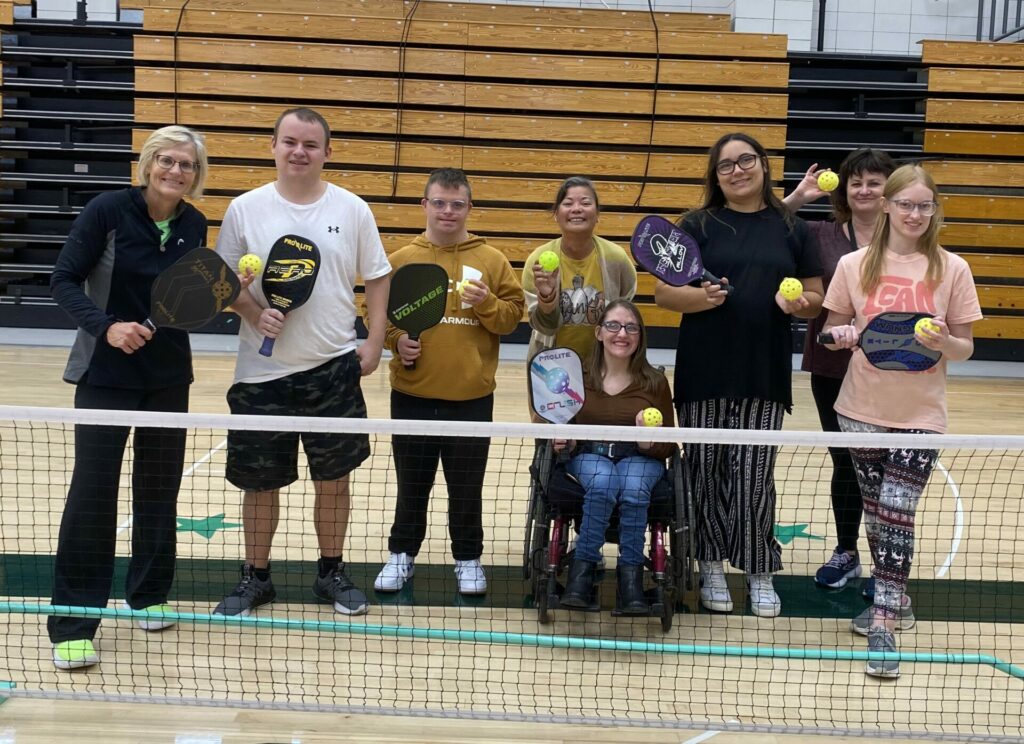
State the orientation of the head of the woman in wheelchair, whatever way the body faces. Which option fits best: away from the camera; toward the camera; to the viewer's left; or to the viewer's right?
toward the camera

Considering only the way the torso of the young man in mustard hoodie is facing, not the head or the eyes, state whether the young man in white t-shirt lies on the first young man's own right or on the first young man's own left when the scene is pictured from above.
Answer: on the first young man's own right

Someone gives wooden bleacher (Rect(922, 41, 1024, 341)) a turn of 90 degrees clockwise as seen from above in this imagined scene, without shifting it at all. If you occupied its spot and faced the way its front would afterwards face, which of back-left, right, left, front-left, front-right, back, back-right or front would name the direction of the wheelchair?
left

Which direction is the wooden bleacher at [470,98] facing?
toward the camera

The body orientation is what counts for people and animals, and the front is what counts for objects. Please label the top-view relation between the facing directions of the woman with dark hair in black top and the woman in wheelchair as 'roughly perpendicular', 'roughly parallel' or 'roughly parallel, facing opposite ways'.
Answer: roughly parallel

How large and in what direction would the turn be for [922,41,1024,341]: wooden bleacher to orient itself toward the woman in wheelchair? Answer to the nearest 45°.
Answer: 0° — it already faces them

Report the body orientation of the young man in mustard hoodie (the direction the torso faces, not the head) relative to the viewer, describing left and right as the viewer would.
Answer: facing the viewer

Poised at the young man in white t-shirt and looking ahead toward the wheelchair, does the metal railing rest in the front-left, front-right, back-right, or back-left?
front-left

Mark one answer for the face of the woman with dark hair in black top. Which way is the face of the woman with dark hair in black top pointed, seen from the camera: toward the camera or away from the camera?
toward the camera

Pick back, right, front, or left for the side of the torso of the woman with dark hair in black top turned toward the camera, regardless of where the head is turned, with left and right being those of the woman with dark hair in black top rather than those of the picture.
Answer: front

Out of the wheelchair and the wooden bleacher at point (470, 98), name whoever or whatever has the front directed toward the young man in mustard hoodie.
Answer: the wooden bleacher
